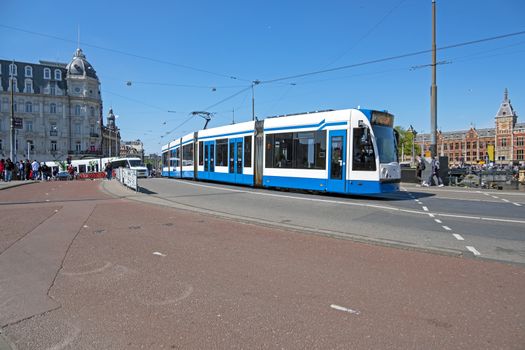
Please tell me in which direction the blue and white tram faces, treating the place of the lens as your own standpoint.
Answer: facing the viewer and to the right of the viewer

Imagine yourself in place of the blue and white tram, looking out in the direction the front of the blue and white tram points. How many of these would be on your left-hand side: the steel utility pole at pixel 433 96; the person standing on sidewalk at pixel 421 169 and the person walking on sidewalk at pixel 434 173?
3

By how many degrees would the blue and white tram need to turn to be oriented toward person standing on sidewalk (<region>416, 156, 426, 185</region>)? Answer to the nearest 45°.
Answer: approximately 90° to its left

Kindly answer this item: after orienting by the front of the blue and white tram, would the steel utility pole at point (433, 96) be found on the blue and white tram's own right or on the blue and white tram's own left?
on the blue and white tram's own left
